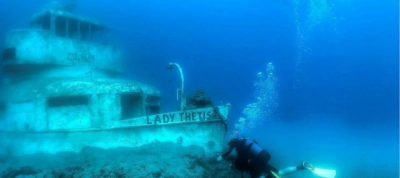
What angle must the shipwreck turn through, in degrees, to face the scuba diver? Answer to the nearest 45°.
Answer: approximately 45° to its right

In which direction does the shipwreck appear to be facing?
to the viewer's right
